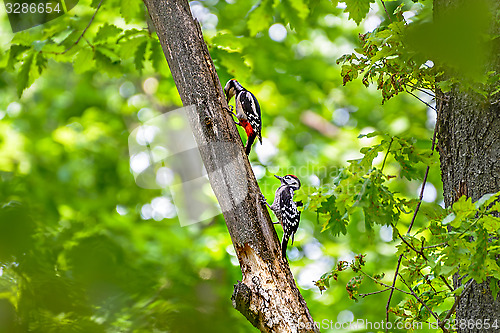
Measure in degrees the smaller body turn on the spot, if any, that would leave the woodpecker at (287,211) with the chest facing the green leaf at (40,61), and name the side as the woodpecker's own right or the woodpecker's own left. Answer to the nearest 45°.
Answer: approximately 45° to the woodpecker's own left

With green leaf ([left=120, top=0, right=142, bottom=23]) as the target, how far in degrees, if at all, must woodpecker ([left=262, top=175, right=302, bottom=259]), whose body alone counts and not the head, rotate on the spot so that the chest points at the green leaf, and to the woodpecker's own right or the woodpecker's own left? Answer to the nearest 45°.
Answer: approximately 45° to the woodpecker's own left

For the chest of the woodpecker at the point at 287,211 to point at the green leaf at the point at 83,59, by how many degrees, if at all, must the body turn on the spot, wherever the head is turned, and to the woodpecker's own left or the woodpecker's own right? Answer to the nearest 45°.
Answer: approximately 45° to the woodpecker's own left

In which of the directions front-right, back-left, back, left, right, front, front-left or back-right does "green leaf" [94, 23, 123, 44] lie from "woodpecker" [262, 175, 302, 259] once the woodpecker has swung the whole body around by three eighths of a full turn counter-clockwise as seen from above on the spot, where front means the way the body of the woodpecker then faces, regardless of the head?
right

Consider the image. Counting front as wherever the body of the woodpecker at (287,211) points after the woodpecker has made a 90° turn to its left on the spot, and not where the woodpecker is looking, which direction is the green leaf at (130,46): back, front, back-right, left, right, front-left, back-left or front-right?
front-right

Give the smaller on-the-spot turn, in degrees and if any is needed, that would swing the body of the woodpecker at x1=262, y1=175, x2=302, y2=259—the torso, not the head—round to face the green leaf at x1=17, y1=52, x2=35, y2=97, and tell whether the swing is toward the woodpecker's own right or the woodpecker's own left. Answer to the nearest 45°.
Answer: approximately 45° to the woodpecker's own left
